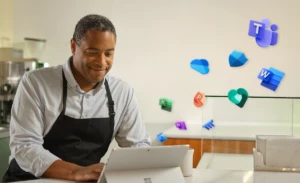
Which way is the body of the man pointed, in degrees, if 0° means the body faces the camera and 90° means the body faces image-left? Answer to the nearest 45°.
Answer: approximately 315°

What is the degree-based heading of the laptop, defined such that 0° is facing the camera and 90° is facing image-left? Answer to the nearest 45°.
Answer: approximately 135°

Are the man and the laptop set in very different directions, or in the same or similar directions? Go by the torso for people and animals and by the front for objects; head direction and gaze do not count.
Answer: very different directions
